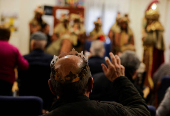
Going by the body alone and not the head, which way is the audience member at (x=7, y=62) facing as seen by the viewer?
away from the camera

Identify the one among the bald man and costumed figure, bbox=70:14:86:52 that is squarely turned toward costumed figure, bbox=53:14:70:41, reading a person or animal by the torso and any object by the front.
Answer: the bald man

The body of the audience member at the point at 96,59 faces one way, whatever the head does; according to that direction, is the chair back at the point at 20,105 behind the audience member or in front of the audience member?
behind

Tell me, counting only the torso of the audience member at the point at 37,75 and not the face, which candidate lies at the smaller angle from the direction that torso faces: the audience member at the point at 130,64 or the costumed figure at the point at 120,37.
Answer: the costumed figure

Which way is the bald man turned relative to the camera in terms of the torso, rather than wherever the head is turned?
away from the camera

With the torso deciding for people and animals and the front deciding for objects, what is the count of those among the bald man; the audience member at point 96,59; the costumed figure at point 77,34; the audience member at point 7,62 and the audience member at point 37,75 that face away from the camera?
4

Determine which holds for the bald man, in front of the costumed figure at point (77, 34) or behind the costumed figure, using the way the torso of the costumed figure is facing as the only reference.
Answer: in front

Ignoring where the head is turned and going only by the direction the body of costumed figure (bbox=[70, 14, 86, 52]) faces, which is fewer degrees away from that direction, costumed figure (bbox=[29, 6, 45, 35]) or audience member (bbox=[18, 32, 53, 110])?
the audience member

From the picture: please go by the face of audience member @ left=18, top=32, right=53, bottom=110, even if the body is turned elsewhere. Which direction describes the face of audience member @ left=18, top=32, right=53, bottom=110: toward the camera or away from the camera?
away from the camera

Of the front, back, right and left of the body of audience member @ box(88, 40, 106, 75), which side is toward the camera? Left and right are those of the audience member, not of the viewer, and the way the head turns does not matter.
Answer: back

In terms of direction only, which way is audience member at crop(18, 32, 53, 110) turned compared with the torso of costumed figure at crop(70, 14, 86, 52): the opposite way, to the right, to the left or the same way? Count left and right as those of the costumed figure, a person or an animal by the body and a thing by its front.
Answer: the opposite way

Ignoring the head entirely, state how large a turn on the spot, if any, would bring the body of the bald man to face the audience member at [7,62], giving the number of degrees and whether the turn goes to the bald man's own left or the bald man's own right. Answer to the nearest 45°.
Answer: approximately 45° to the bald man's own left

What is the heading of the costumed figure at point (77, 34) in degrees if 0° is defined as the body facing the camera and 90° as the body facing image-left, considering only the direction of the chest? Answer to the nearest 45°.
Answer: approximately 0°

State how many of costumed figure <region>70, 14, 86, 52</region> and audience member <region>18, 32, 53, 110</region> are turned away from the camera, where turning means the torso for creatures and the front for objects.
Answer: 1

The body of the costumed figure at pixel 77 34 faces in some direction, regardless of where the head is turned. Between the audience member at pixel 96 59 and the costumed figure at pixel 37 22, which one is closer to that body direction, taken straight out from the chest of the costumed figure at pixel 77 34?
the audience member

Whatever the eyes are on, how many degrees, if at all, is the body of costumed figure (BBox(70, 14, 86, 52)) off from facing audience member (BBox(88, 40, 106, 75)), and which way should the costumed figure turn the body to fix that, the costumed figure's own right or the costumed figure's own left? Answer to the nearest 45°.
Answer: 0° — they already face them

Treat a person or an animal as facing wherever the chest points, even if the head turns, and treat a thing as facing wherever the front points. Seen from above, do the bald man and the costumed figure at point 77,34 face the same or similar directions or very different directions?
very different directions

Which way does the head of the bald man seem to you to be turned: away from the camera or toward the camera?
away from the camera

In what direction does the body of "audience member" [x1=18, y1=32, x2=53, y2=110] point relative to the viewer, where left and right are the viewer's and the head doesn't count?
facing away from the viewer
